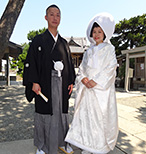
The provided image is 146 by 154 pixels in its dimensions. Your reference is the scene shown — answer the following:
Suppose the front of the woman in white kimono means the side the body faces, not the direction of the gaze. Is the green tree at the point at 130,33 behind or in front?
behind

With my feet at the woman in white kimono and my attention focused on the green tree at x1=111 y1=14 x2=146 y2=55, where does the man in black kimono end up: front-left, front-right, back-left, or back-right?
back-left

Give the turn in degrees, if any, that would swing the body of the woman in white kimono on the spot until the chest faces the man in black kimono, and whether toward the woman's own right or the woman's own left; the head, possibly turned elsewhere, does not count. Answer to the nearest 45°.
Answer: approximately 45° to the woman's own right

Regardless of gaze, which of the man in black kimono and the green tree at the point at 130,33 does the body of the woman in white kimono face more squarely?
the man in black kimono
